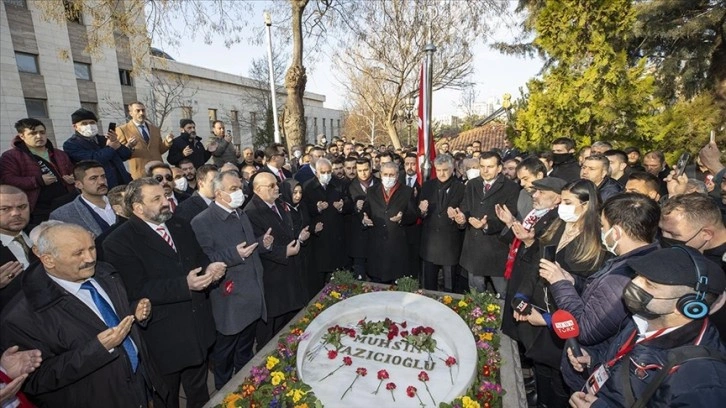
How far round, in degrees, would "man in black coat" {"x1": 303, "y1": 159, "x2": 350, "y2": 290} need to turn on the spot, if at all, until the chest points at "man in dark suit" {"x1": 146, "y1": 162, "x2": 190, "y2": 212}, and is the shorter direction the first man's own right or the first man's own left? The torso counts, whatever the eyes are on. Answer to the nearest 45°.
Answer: approximately 90° to the first man's own right

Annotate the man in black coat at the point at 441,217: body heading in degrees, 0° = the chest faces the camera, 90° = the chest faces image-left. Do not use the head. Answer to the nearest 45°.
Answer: approximately 0°

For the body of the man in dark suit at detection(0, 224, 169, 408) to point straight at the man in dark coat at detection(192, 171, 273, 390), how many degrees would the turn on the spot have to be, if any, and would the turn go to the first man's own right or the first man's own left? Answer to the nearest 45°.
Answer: approximately 90° to the first man's own left

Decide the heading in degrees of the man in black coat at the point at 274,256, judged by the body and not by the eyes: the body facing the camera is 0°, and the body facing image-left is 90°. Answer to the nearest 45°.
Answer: approximately 315°

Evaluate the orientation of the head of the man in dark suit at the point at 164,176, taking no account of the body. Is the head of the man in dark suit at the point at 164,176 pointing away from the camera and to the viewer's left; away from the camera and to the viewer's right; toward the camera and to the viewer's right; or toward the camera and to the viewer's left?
toward the camera and to the viewer's right

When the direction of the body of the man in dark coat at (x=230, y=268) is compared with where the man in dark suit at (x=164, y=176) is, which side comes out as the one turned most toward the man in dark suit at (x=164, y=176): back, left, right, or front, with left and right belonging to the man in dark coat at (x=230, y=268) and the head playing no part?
back

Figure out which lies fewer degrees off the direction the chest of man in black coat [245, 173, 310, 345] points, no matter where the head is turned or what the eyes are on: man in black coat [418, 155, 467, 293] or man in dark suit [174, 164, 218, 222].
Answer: the man in black coat

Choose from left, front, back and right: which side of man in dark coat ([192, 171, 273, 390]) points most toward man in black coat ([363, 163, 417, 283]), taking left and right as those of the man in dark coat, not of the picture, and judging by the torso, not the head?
left

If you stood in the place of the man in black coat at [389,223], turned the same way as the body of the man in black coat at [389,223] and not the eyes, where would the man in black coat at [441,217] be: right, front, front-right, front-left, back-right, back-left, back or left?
left

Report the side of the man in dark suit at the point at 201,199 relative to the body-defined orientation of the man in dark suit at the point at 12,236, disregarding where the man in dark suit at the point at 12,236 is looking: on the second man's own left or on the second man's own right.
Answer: on the second man's own left

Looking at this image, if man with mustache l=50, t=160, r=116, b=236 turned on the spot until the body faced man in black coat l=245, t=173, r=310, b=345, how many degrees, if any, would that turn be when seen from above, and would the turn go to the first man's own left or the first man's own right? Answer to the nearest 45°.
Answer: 0° — they already face them

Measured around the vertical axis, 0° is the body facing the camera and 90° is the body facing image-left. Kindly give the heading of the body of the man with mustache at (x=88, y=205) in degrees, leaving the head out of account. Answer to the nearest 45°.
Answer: approximately 315°

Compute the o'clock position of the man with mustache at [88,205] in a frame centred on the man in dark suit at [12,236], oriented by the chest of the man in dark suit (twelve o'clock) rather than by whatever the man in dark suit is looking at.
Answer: The man with mustache is roughly at 9 o'clock from the man in dark suit.
